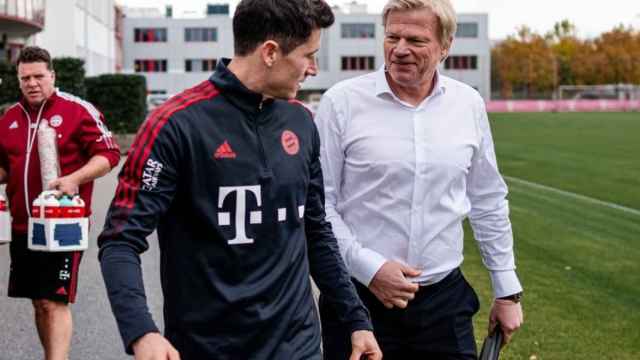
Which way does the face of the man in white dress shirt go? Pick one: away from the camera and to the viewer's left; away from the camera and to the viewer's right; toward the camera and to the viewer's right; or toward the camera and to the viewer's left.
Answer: toward the camera and to the viewer's left

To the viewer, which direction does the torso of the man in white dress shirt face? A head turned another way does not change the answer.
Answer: toward the camera

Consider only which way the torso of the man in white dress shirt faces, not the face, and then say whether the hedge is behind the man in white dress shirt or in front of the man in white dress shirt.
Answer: behind
